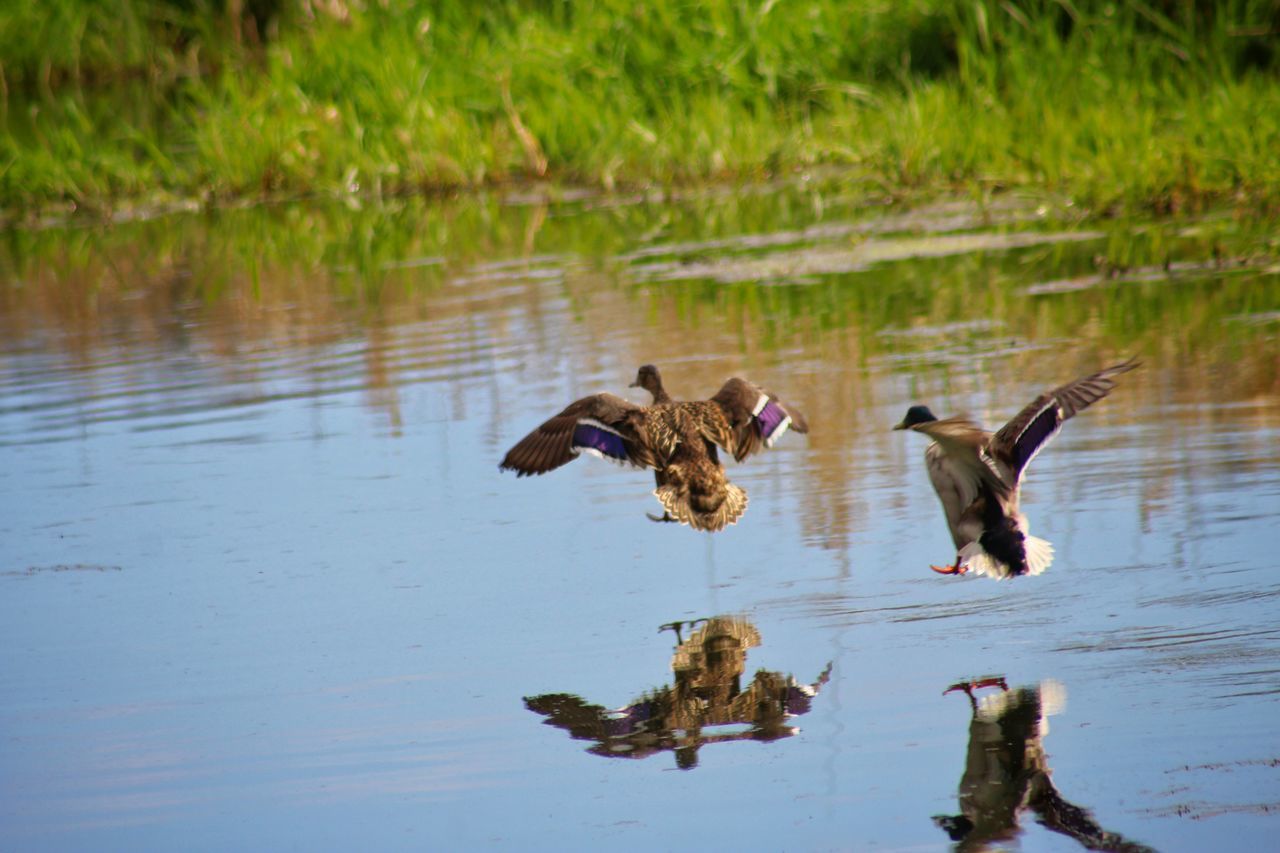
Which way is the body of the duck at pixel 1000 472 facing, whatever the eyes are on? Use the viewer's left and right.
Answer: facing away from the viewer and to the left of the viewer

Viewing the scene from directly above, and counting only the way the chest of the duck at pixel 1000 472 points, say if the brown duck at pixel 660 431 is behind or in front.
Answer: in front

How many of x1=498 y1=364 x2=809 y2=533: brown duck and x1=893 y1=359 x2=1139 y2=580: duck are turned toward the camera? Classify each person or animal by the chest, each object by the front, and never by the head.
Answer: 0

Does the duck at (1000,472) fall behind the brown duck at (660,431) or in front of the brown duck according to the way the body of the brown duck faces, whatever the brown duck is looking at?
behind

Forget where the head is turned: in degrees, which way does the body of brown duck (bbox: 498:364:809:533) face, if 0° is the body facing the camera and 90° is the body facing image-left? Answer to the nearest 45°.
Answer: approximately 135°
